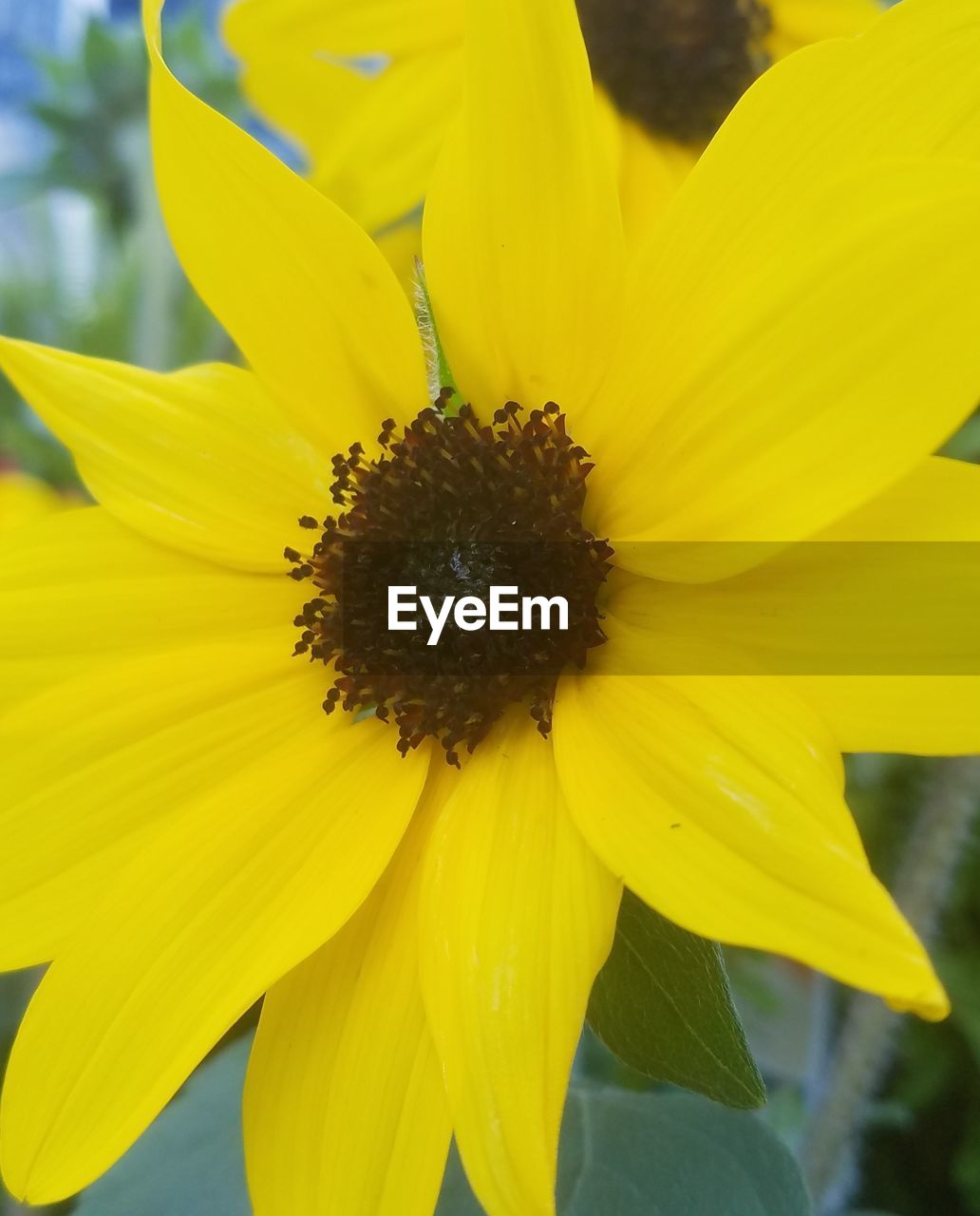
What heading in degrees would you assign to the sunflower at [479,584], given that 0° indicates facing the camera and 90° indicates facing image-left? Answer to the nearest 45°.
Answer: approximately 0°
